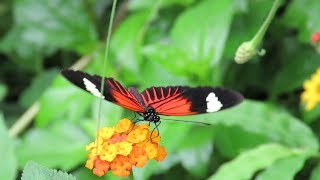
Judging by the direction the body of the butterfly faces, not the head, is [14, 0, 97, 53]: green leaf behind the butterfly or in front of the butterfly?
behind

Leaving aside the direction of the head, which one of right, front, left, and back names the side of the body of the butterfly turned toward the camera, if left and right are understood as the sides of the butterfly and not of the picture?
front

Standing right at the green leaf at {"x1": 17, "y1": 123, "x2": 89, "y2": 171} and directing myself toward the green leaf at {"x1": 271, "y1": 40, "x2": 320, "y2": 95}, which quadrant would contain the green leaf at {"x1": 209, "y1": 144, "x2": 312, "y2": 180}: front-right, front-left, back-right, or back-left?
front-right
